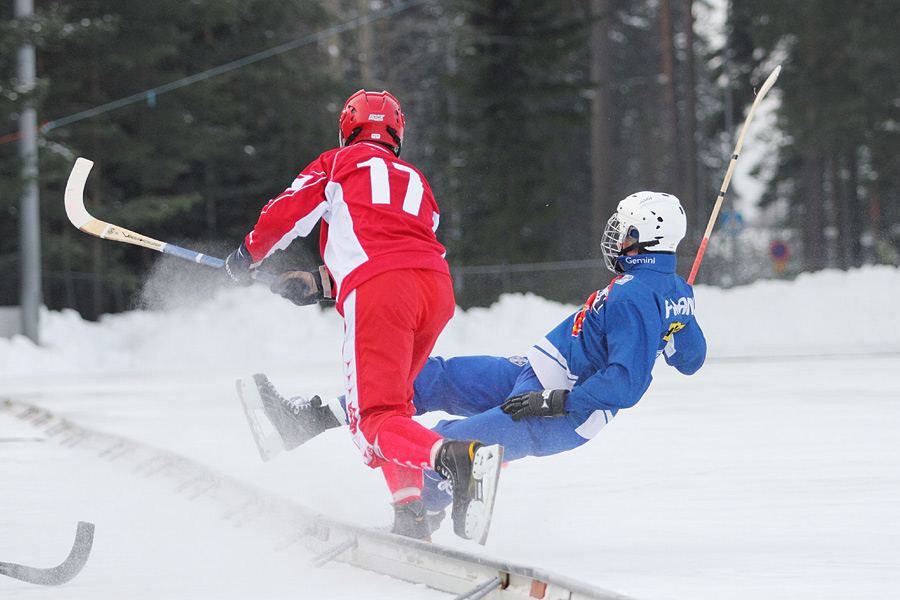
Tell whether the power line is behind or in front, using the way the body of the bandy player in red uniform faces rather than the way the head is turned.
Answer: in front

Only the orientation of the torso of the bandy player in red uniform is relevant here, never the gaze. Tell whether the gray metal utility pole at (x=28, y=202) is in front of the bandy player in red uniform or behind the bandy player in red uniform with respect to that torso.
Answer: in front

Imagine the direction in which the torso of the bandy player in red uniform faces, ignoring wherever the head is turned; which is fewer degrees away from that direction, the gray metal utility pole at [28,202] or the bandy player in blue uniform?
the gray metal utility pole
